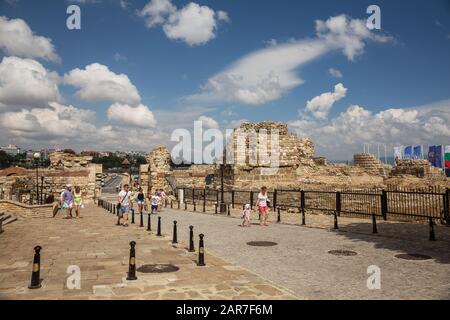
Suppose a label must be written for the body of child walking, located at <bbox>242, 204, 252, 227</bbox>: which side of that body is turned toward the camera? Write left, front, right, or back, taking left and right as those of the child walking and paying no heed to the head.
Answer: front

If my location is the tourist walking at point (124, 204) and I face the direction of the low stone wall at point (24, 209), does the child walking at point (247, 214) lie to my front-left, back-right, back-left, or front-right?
back-right

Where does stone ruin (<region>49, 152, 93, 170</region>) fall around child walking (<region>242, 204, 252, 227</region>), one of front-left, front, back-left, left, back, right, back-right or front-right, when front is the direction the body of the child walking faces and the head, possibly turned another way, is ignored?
back-right

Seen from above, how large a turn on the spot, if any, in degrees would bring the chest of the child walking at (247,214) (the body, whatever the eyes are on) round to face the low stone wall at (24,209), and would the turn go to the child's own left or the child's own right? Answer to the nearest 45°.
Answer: approximately 90° to the child's own right

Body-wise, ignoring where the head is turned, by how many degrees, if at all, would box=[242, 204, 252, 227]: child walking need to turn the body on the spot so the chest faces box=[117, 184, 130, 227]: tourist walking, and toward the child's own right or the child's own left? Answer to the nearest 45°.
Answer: approximately 90° to the child's own right

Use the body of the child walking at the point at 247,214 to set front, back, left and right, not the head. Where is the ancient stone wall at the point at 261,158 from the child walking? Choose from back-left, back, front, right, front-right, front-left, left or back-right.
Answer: back

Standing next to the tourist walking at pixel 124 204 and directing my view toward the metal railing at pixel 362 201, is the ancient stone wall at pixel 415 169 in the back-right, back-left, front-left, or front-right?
front-left

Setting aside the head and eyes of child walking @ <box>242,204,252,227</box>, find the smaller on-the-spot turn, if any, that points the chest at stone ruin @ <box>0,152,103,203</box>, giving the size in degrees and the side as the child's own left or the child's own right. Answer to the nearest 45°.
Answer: approximately 135° to the child's own right

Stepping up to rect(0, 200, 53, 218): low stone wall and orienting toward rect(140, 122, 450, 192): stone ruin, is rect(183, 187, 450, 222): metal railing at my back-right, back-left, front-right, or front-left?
front-right
